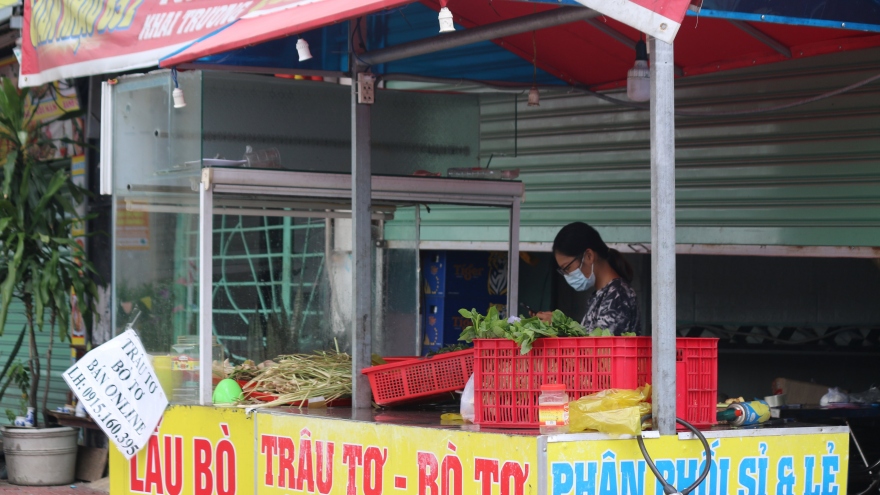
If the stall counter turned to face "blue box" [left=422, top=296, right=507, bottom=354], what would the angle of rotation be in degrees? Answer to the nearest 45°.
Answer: approximately 180°

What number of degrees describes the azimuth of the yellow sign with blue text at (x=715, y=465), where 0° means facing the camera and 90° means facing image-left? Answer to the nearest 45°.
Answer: approximately 0°

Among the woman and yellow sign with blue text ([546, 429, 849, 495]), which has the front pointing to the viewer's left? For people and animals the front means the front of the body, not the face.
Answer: the woman

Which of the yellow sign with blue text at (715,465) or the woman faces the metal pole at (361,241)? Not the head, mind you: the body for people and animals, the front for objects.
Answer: the woman

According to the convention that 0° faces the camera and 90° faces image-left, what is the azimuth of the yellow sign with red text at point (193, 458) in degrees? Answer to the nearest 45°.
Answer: approximately 0°

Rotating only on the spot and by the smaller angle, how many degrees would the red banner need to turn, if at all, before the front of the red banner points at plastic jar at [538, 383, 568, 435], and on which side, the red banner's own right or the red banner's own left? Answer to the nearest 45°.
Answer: approximately 45° to the red banner's own left

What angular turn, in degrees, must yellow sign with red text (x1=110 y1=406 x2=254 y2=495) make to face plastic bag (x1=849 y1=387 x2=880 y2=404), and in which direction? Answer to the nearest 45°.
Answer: approximately 90° to its left

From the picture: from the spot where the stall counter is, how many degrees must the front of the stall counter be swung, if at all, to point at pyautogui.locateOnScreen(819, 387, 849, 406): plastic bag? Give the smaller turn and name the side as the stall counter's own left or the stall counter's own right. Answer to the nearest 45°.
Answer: approximately 135° to the stall counter's own left
